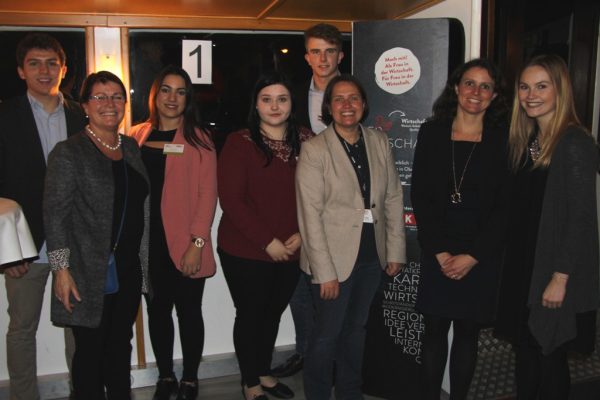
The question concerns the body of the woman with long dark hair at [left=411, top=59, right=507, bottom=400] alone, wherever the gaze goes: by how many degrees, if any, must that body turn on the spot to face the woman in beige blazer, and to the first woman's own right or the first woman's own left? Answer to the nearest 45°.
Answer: approximately 90° to the first woman's own right

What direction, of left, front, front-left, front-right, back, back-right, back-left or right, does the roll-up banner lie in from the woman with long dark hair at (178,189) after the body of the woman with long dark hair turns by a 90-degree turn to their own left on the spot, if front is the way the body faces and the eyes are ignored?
front-left

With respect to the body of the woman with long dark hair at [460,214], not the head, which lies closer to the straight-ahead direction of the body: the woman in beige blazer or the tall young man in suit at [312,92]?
the woman in beige blazer

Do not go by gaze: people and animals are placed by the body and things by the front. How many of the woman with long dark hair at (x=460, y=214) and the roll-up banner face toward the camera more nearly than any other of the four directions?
2

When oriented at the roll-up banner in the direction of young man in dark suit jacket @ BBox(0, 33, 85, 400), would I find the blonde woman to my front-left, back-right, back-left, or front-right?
back-left

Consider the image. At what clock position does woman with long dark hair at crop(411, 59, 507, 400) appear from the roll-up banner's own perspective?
The woman with long dark hair is roughly at 11 o'clock from the roll-up banner.

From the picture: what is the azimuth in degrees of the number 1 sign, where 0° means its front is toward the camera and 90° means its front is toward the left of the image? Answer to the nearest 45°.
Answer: approximately 0°

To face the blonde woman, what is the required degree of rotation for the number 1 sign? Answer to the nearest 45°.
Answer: approximately 45° to its left

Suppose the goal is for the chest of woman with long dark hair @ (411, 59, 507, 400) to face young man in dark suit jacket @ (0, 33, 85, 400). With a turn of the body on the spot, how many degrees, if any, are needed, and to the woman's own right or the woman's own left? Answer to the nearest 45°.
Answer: approximately 90° to the woman's own right

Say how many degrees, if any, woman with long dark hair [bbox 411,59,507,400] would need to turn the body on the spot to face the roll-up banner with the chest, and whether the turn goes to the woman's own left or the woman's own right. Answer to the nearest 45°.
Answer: approximately 135° to the woman's own right
